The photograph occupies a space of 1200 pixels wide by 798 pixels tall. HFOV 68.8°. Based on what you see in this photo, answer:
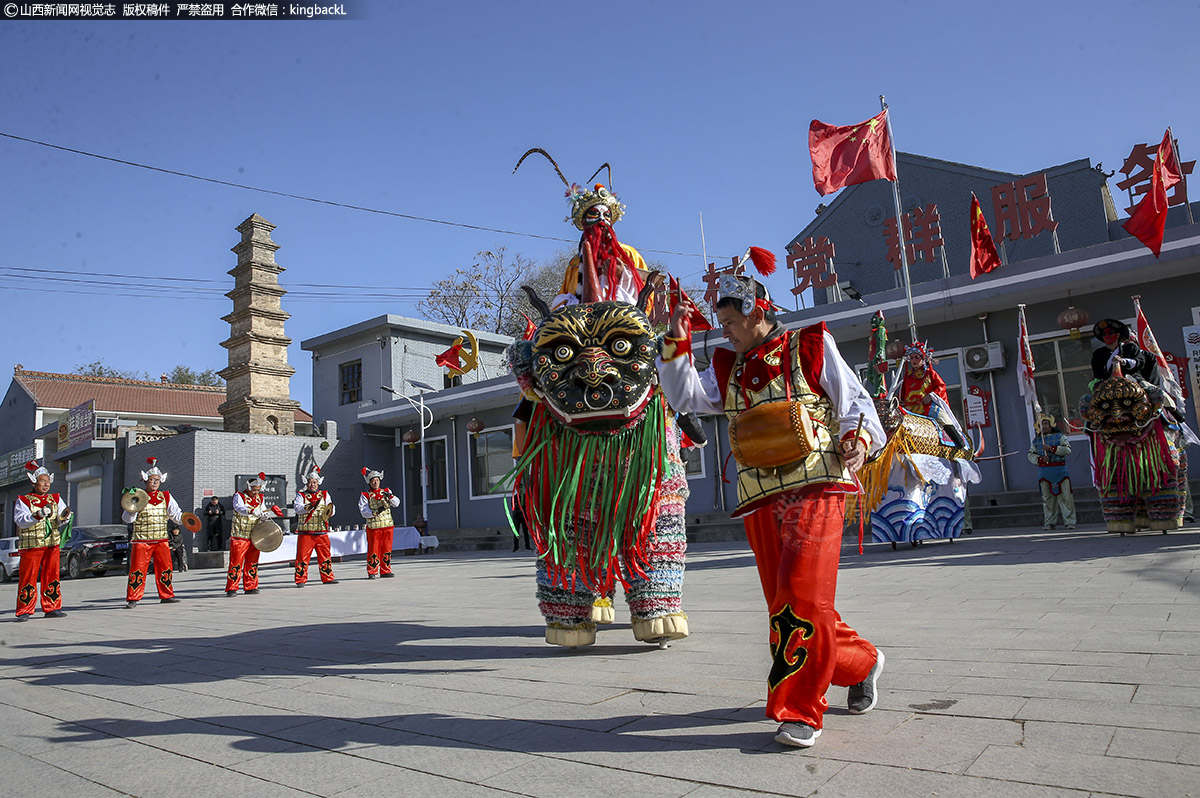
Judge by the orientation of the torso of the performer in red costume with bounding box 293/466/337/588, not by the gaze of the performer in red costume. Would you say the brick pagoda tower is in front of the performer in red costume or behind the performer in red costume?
behind

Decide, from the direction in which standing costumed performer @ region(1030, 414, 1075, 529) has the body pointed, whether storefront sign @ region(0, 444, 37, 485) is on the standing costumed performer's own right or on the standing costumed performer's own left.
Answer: on the standing costumed performer's own right

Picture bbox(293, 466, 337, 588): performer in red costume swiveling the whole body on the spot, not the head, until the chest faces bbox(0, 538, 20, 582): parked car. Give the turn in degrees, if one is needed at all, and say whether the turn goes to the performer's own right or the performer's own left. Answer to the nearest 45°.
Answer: approximately 135° to the performer's own right

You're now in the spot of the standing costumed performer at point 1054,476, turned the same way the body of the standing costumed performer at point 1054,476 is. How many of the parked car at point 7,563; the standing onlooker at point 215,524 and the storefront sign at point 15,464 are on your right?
3

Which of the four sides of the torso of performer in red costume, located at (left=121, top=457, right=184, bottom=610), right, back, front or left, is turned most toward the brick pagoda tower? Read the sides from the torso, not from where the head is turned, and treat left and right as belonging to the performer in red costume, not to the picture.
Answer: back

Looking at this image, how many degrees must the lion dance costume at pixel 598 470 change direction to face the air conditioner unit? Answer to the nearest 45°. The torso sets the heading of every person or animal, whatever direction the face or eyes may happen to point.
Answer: approximately 135° to its left

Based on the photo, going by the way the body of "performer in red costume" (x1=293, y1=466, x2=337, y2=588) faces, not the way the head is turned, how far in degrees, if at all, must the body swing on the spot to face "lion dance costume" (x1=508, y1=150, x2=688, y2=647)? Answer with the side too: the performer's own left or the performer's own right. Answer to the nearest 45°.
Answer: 0° — they already face it
